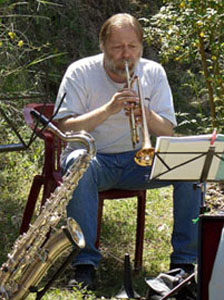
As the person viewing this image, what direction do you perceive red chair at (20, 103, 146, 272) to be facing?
facing the viewer and to the right of the viewer

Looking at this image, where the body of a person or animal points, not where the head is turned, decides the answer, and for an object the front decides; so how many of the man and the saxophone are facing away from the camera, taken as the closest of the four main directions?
0

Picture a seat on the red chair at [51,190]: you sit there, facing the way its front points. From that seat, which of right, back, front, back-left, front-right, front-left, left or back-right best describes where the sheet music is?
front

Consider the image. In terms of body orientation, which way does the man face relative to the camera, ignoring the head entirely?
toward the camera

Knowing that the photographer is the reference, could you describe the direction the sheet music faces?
facing away from the viewer

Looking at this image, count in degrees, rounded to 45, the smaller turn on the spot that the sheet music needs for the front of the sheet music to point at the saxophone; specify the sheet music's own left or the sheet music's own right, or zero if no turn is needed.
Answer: approximately 135° to the sheet music's own left

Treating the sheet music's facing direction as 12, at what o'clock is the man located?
The man is roughly at 11 o'clock from the sheet music.

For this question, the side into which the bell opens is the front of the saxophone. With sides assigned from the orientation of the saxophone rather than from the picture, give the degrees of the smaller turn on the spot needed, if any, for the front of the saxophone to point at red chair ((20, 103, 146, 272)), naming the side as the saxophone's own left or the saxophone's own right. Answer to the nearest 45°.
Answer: approximately 90° to the saxophone's own left

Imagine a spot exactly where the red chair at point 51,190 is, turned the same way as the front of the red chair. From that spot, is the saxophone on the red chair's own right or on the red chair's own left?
on the red chair's own right

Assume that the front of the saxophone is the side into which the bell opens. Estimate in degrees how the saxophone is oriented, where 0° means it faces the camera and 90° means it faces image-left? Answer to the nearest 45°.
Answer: approximately 270°

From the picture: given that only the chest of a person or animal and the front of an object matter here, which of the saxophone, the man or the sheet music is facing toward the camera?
the man

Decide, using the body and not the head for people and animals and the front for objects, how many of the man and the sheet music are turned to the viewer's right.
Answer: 0
